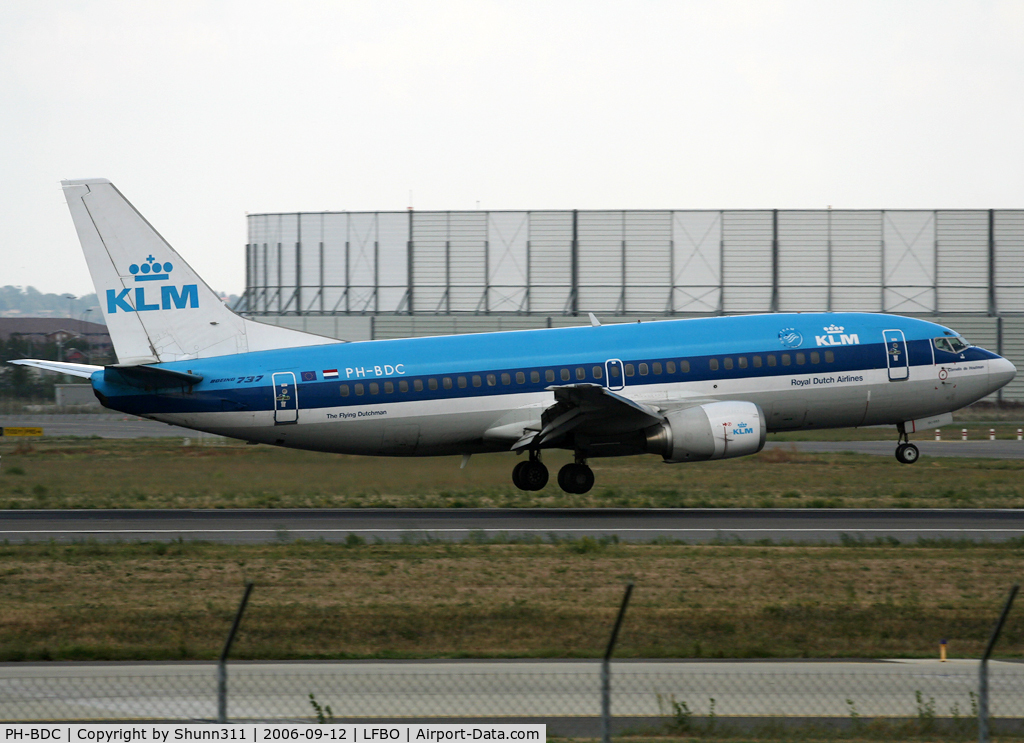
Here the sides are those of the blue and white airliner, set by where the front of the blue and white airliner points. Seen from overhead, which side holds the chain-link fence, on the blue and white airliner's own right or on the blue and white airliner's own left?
on the blue and white airliner's own right

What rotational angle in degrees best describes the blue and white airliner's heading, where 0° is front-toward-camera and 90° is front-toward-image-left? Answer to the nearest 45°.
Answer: approximately 270°
